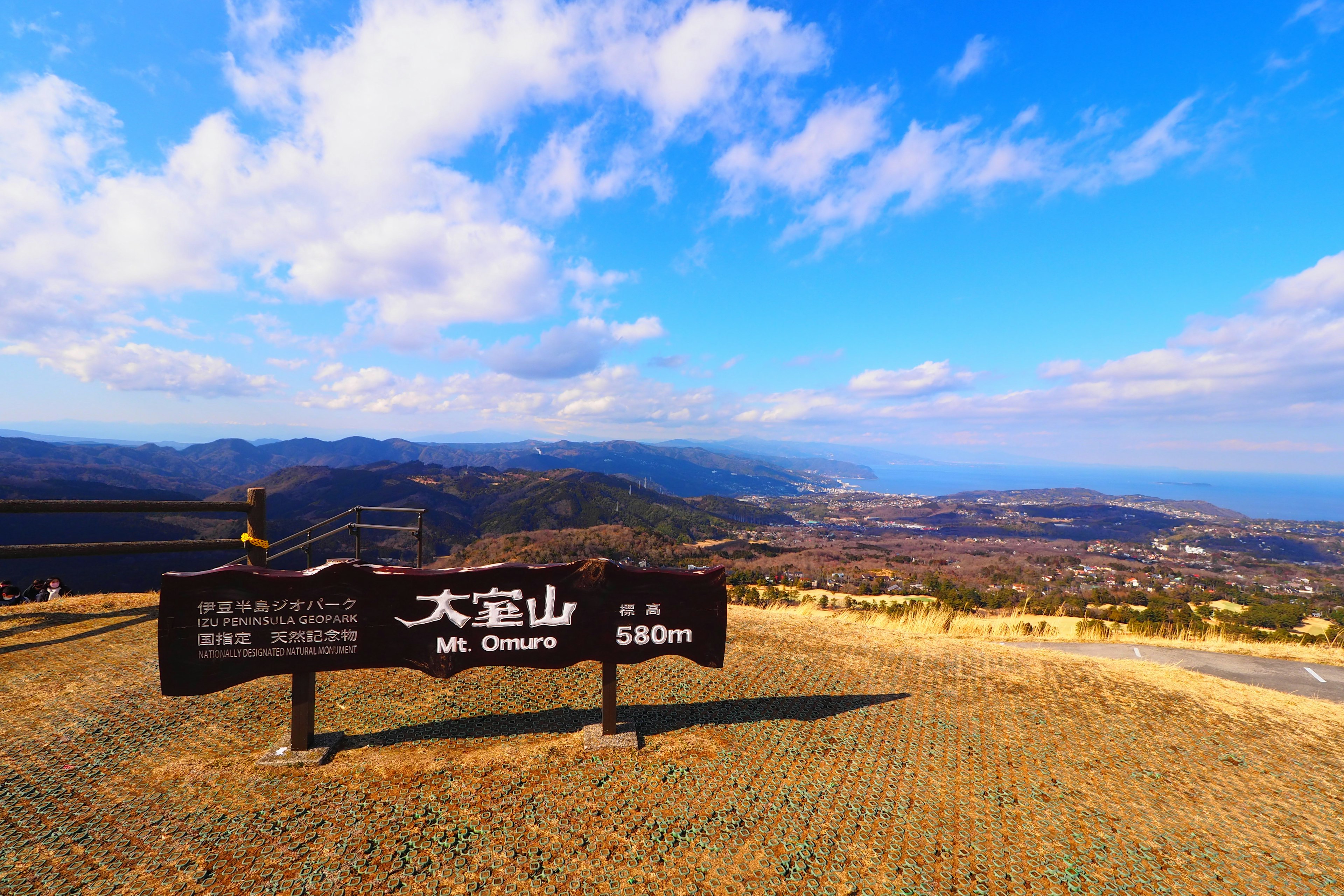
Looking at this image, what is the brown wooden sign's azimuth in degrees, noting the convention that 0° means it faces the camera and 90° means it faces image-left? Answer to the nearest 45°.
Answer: approximately 0°

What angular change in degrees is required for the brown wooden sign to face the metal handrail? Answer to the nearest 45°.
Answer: approximately 180°
